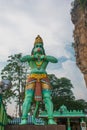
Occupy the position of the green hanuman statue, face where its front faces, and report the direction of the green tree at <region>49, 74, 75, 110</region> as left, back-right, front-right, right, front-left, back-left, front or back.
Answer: back

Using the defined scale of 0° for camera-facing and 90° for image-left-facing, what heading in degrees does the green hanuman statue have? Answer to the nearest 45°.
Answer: approximately 0°
